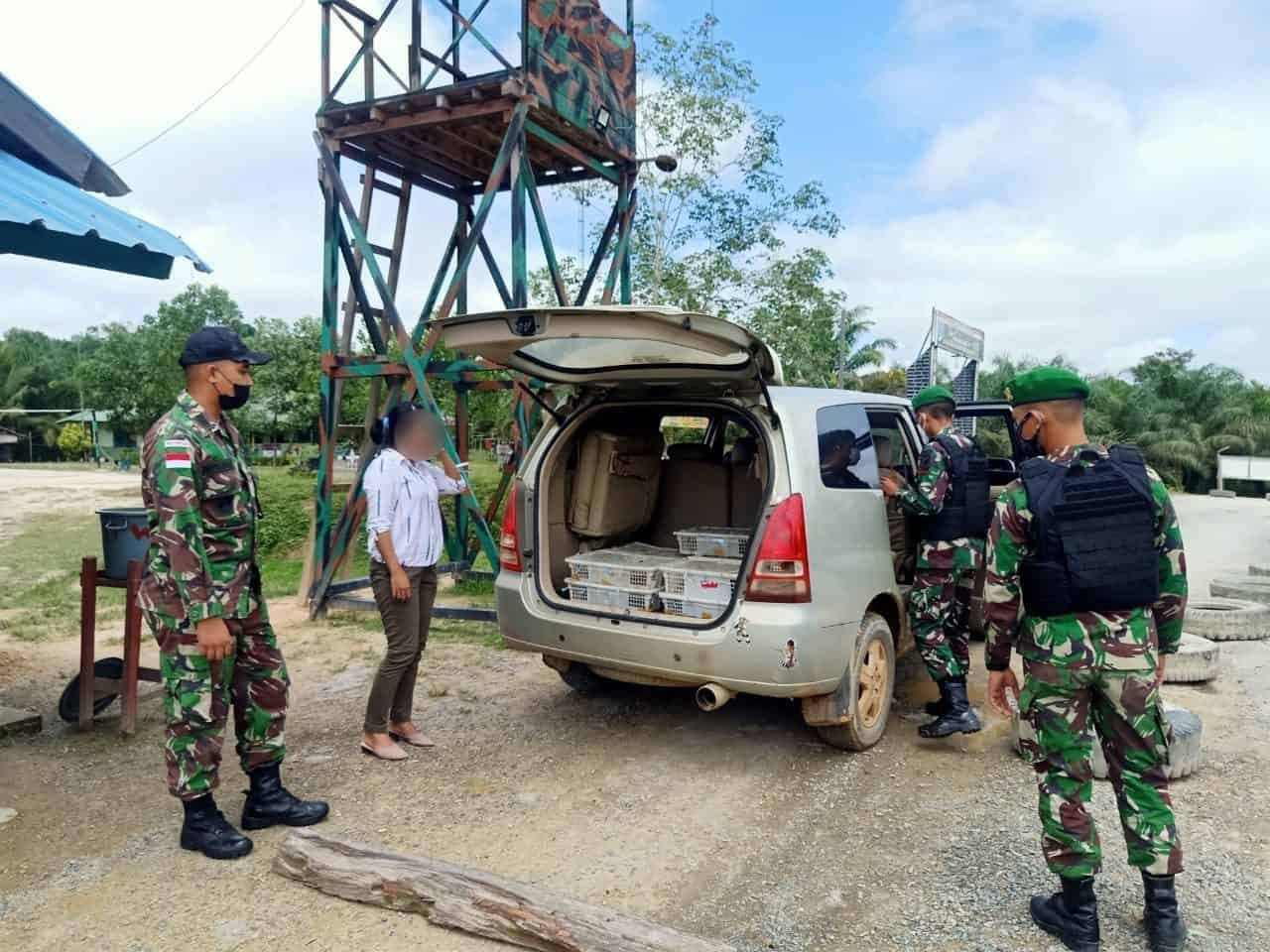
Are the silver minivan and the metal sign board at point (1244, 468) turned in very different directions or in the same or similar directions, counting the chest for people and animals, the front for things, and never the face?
very different directions

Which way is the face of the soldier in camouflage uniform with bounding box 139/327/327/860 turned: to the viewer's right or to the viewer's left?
to the viewer's right

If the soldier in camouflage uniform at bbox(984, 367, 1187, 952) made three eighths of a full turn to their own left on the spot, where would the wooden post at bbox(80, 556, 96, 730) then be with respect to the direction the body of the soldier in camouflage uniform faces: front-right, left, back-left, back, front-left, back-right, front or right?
right

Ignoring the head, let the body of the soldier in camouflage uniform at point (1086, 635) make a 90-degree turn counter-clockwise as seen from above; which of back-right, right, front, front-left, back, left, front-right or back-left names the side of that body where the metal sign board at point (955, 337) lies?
back-right

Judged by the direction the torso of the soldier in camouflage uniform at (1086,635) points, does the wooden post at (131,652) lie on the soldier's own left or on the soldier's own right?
on the soldier's own left

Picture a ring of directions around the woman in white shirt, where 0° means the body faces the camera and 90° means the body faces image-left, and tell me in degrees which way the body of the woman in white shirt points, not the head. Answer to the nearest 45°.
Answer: approximately 315°

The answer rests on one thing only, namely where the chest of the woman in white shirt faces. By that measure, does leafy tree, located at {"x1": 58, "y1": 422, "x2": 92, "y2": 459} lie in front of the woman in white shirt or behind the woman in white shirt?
behind

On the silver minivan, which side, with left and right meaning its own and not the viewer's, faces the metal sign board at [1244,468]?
front

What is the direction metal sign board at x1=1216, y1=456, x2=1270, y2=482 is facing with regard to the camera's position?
facing the viewer

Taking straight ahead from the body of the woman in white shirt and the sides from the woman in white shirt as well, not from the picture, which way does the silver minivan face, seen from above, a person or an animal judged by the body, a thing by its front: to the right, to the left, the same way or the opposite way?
to the left

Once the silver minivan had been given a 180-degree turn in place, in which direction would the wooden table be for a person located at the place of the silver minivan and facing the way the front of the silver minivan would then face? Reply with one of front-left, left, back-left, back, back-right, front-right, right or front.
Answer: front-right

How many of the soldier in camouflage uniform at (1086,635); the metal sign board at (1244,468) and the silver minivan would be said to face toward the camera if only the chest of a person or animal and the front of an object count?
1

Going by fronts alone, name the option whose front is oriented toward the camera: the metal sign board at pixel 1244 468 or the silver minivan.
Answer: the metal sign board

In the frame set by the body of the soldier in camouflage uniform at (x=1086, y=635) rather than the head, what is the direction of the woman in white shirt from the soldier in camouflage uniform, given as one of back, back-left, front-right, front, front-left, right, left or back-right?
front-left

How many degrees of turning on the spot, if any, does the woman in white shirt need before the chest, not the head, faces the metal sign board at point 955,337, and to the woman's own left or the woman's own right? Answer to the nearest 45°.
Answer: approximately 90° to the woman's own left

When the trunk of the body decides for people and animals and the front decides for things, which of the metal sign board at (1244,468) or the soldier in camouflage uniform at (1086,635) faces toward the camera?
the metal sign board

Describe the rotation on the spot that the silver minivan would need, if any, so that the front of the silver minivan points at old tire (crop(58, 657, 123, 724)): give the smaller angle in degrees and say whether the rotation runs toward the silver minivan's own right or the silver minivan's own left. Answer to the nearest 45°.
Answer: approximately 135° to the silver minivan's own left

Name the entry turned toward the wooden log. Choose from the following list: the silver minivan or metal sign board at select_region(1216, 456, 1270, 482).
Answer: the metal sign board

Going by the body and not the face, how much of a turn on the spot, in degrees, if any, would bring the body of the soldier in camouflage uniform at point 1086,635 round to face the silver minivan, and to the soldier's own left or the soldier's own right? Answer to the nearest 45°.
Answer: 0° — they already face it

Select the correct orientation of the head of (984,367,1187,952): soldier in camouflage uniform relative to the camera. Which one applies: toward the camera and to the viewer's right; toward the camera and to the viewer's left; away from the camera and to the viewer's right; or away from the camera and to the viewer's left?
away from the camera and to the viewer's left
